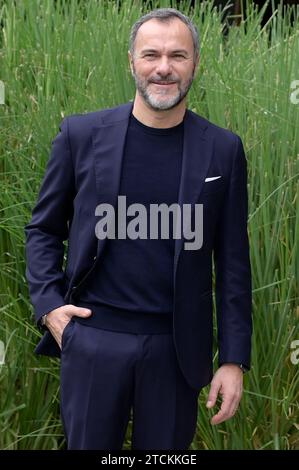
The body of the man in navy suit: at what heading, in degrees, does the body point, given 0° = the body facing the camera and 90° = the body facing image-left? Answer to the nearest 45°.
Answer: approximately 0°
